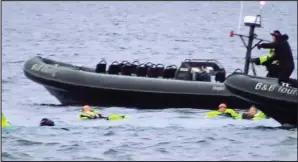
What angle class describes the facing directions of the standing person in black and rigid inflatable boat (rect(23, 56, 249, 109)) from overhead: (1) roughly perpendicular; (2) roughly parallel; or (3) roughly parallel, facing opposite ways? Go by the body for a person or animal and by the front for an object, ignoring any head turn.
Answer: roughly parallel

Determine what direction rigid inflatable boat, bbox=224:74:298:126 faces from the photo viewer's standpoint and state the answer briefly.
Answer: facing to the left of the viewer

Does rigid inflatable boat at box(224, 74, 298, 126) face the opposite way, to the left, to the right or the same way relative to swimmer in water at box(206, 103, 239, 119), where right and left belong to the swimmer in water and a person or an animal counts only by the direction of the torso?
to the right

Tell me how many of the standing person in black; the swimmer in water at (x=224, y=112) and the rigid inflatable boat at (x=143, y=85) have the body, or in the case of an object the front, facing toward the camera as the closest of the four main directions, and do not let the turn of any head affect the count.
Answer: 1

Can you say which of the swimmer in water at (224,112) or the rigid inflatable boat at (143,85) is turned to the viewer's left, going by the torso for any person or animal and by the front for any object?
the rigid inflatable boat

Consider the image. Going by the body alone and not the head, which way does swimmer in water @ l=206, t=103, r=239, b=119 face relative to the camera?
toward the camera

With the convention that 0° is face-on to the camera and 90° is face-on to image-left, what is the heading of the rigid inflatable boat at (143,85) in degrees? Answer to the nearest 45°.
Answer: approximately 90°

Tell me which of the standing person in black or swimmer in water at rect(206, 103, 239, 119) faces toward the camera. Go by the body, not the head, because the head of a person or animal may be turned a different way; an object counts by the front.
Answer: the swimmer in water

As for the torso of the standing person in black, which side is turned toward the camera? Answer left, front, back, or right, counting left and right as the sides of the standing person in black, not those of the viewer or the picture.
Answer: left
